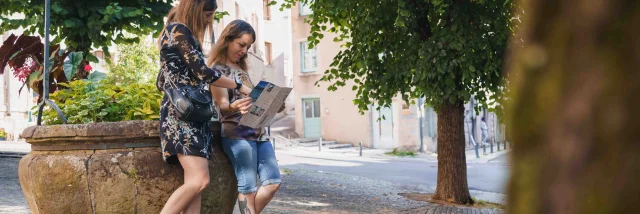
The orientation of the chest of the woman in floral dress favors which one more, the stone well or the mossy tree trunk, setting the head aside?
the mossy tree trunk

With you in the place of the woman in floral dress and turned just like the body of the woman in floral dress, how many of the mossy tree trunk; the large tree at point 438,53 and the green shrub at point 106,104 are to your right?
1

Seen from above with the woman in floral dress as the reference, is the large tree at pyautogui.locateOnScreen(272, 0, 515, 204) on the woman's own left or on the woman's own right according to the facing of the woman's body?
on the woman's own left

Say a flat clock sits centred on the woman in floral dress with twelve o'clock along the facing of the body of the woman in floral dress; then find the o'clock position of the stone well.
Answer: The stone well is roughly at 7 o'clock from the woman in floral dress.

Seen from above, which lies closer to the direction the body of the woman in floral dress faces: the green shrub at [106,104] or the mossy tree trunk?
the mossy tree trunk

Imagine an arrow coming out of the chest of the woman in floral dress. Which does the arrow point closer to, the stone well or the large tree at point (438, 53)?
the large tree

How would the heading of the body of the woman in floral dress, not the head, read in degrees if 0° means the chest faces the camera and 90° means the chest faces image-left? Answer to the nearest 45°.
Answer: approximately 270°

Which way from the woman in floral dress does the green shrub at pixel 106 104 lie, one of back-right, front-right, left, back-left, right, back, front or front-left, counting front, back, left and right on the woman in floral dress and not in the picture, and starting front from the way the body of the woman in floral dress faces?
back-left

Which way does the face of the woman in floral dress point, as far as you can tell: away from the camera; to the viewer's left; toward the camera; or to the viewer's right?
to the viewer's right

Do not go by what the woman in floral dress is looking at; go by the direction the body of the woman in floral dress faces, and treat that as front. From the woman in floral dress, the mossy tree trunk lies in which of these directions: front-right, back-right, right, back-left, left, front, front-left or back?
right
